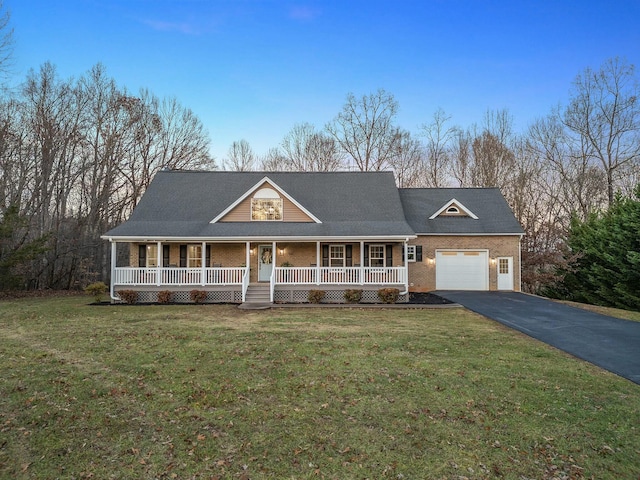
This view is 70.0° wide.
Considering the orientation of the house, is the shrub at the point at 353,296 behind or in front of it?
in front

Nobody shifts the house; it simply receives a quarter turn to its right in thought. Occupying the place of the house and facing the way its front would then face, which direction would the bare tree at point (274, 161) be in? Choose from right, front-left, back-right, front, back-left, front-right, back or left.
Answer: right

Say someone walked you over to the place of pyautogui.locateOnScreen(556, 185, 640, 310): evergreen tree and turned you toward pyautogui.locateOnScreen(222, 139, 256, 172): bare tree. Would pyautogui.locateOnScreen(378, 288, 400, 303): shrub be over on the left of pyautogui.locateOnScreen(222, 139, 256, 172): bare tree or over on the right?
left

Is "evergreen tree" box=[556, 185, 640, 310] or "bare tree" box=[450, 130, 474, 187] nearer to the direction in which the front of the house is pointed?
the evergreen tree

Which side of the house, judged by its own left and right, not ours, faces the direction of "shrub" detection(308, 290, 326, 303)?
front

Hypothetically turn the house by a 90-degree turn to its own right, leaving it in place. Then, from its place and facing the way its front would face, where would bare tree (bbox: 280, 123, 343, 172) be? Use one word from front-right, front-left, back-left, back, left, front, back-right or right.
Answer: right

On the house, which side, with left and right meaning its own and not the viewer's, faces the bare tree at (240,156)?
back

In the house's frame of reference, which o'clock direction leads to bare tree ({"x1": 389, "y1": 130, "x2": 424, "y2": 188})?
The bare tree is roughly at 7 o'clock from the house.

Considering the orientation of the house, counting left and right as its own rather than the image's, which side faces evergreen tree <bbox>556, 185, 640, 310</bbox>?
left

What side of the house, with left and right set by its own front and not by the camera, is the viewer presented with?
front

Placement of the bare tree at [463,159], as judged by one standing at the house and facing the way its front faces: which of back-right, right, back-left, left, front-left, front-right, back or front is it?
back-left

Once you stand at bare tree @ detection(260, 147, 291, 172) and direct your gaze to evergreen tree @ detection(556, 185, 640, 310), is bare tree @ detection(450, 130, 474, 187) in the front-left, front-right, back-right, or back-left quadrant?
front-left

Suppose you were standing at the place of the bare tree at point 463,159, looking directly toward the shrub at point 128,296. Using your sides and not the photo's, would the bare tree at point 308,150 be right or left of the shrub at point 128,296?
right

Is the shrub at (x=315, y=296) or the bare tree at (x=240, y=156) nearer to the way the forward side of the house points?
the shrub
